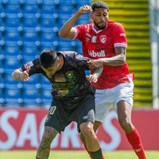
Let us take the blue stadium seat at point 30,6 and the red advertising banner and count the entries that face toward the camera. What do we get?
2

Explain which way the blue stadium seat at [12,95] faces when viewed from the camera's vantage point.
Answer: facing the viewer

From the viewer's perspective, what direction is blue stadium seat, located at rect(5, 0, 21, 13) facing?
toward the camera

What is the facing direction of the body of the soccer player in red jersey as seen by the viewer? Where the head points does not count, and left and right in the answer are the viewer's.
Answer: facing the viewer and to the left of the viewer

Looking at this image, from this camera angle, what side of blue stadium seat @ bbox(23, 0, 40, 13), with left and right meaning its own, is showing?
front

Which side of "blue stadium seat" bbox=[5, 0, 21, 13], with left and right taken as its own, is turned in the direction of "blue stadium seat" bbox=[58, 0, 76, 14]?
left

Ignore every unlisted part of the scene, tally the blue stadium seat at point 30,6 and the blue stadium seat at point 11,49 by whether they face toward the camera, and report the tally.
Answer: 2

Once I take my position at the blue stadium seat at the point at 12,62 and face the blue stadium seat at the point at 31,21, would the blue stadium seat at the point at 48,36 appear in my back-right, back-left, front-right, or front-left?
front-right

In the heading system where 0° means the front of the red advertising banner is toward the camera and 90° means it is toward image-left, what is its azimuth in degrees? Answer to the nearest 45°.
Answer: approximately 0°
